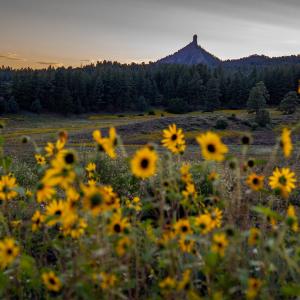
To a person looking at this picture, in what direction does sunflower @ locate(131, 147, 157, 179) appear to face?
facing the viewer

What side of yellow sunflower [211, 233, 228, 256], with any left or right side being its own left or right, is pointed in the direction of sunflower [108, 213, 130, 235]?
right

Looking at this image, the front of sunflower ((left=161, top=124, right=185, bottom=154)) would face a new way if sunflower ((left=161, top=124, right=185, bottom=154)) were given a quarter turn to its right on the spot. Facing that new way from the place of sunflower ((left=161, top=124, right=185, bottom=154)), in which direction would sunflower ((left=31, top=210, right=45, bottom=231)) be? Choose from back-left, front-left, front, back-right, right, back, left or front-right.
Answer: front

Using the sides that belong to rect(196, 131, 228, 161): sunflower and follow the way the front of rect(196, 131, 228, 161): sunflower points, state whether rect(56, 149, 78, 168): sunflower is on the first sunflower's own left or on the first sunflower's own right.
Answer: on the first sunflower's own right

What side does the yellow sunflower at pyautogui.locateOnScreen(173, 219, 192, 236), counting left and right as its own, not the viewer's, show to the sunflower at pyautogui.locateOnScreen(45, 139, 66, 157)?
right

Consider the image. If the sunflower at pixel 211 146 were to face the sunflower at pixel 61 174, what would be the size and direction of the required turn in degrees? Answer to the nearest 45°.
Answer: approximately 45° to its right

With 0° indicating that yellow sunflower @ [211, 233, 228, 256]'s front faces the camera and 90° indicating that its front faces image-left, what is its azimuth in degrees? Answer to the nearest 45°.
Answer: approximately 0°

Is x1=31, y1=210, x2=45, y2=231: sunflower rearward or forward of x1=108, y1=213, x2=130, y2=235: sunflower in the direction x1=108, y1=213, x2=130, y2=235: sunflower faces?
rearward

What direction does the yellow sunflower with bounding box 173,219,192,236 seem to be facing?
toward the camera

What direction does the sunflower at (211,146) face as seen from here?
toward the camera
